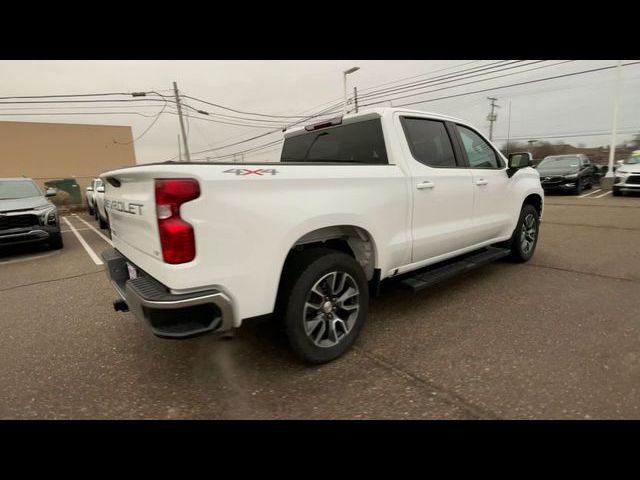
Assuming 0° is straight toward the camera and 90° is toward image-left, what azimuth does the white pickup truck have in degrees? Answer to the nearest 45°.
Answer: approximately 225°

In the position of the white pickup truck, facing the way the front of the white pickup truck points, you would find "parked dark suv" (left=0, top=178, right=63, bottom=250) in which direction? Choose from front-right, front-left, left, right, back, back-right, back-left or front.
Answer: left

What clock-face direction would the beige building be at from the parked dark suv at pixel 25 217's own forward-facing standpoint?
The beige building is roughly at 6 o'clock from the parked dark suv.

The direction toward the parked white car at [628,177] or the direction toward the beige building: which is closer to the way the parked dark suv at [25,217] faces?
the parked white car

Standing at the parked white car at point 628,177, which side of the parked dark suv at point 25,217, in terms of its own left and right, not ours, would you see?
left

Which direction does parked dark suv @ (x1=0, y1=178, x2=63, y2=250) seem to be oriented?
toward the camera

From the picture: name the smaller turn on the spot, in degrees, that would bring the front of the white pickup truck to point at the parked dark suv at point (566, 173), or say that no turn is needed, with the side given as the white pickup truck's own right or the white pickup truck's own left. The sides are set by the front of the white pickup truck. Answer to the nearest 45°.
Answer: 0° — it already faces it

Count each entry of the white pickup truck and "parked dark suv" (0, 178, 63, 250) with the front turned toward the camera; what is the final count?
1

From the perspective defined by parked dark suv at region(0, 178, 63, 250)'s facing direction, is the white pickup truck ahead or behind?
ahead

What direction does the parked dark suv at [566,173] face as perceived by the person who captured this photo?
facing the viewer and to the left of the viewer

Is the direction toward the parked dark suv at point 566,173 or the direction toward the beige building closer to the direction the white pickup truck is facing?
the parked dark suv

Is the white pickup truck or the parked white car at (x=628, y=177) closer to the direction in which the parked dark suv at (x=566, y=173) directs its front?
the white pickup truck

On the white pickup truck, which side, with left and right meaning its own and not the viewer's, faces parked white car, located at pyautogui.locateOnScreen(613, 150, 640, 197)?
front

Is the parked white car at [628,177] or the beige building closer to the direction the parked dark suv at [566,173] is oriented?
the beige building

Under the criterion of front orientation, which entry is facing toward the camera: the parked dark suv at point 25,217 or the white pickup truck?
the parked dark suv

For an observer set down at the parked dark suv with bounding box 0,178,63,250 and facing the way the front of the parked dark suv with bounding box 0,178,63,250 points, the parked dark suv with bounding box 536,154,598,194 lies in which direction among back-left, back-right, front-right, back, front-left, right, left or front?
left
